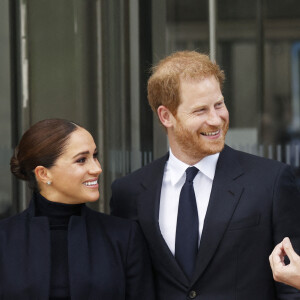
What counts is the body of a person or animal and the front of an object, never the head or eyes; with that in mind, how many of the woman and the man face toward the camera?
2

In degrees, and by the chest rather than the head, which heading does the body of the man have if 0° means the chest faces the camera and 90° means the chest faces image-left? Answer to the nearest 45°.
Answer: approximately 0°

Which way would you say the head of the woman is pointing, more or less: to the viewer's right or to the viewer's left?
to the viewer's right

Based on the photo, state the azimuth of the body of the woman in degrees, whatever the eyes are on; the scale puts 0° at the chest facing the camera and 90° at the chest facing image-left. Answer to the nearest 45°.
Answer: approximately 0°
